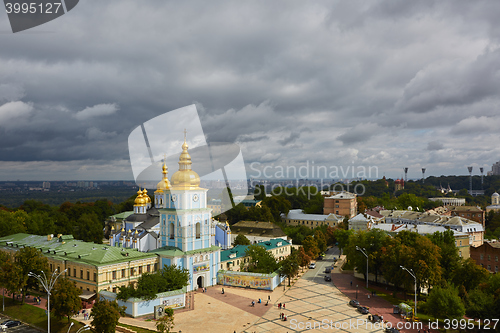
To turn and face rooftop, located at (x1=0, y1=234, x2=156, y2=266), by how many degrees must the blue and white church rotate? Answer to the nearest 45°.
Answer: approximately 135° to its right

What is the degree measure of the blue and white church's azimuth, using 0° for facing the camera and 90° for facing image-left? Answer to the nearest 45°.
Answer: approximately 315°

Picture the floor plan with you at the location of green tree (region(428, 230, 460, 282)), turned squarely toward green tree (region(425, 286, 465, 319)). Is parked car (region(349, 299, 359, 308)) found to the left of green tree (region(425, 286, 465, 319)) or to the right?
right

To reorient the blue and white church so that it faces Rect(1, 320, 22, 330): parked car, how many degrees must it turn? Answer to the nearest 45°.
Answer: approximately 90° to its right

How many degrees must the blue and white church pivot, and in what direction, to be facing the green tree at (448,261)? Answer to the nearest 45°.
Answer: approximately 45° to its left

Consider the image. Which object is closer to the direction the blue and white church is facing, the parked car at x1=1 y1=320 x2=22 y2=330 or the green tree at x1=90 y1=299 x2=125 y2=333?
the green tree

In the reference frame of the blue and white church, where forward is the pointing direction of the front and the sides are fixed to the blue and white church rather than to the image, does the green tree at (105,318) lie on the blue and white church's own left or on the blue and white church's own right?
on the blue and white church's own right

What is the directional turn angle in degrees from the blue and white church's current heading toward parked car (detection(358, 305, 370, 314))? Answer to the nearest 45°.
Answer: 0° — it already faces it
